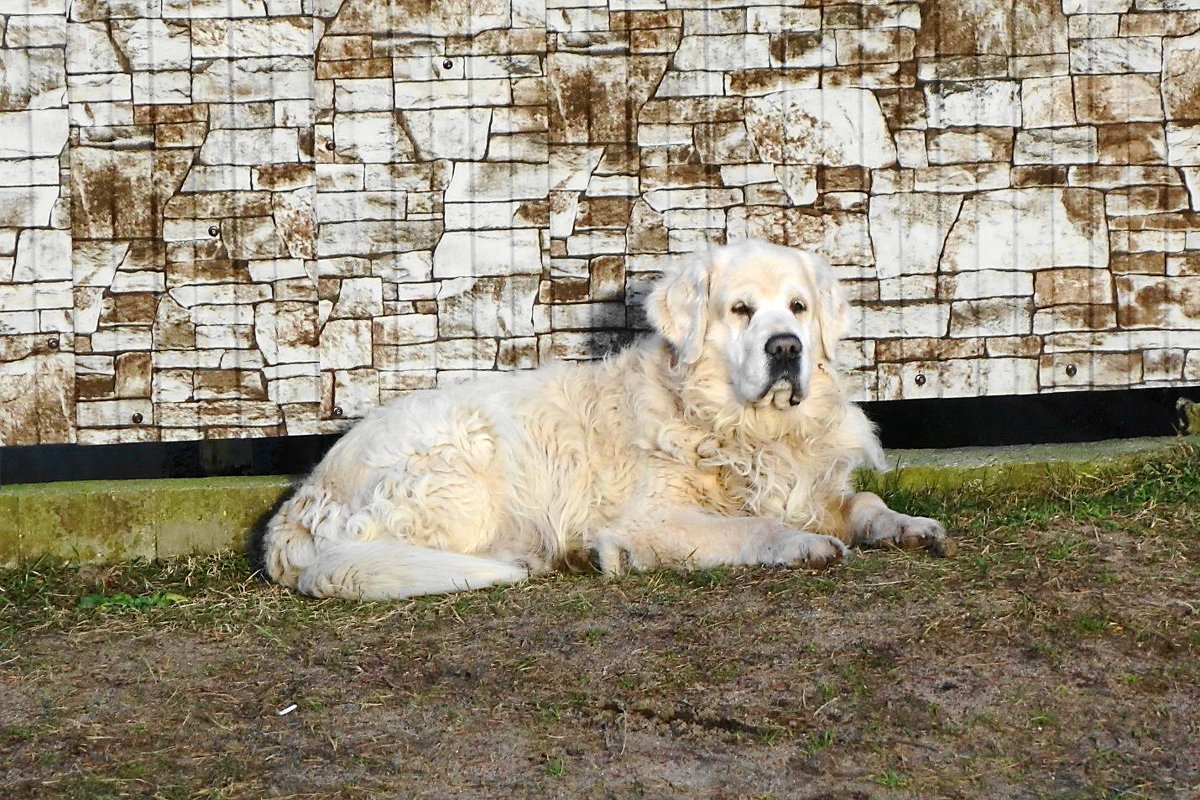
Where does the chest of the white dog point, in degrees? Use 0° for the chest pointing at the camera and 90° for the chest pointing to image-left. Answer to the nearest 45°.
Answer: approximately 270°
